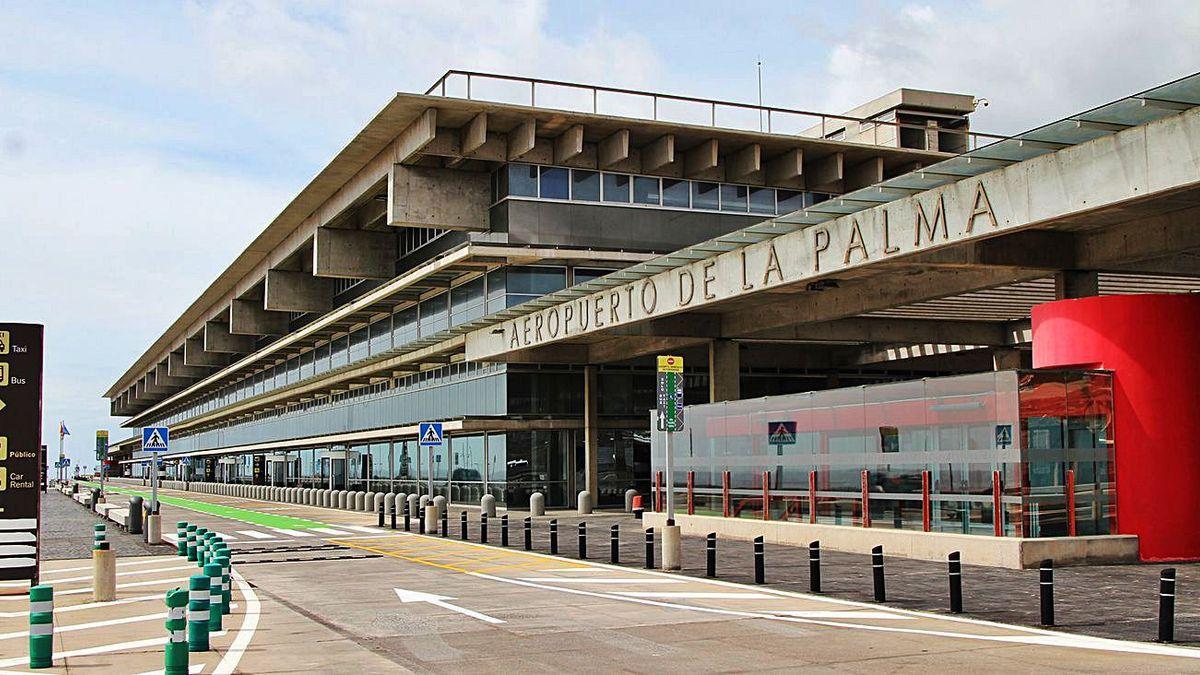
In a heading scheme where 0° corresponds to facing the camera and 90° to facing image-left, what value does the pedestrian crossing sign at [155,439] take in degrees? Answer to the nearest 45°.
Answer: approximately 0°

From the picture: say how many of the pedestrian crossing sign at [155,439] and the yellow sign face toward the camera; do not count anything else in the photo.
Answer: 2

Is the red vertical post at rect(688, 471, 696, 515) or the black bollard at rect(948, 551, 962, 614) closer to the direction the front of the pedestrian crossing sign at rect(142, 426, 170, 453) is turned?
the black bollard

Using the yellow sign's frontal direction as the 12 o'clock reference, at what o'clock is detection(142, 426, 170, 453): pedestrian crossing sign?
The pedestrian crossing sign is roughly at 4 o'clock from the yellow sign.
